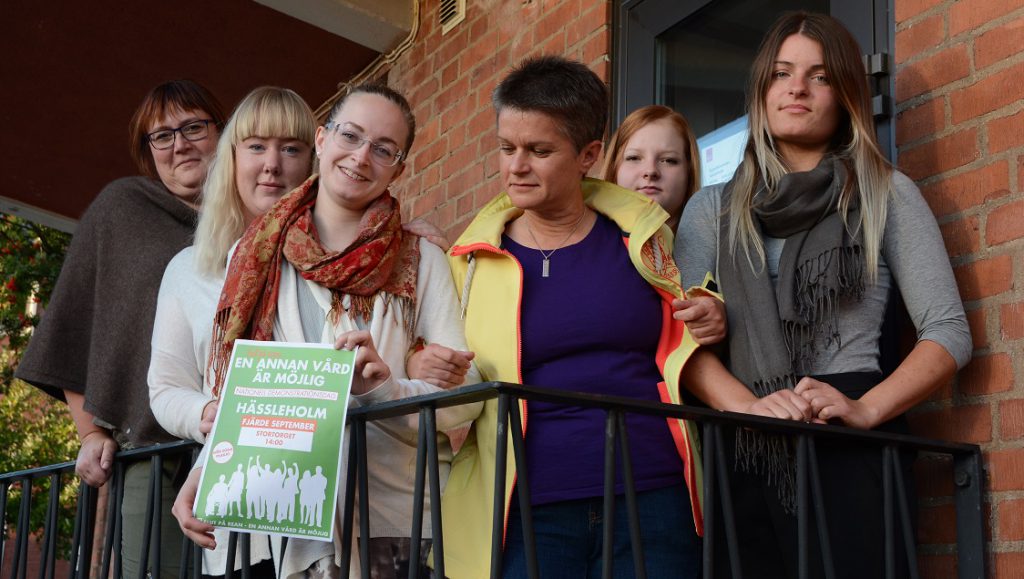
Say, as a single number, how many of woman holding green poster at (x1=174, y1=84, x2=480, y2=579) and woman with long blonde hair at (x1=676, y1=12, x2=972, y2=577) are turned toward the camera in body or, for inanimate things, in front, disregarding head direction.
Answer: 2

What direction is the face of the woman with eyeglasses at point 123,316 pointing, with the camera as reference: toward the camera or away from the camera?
toward the camera

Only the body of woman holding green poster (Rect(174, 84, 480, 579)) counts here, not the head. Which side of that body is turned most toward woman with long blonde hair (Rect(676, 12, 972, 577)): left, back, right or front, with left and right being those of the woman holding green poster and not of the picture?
left

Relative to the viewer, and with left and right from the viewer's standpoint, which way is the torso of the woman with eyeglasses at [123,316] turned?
facing the viewer and to the right of the viewer

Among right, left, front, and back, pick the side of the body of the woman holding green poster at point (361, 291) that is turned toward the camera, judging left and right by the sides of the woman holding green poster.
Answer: front

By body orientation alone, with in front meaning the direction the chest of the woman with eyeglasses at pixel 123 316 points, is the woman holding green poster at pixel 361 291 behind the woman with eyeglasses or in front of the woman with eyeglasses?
in front

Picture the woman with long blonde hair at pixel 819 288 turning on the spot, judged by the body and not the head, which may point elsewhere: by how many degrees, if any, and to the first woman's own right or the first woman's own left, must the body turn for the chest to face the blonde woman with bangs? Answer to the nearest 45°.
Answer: approximately 90° to the first woman's own right

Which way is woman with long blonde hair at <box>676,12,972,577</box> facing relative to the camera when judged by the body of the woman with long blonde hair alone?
toward the camera

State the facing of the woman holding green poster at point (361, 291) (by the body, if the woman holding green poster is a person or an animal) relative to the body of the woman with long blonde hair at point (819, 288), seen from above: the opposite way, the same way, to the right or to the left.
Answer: the same way

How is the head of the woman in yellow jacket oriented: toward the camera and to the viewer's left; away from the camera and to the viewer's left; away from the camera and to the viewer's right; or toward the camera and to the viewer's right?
toward the camera and to the viewer's left

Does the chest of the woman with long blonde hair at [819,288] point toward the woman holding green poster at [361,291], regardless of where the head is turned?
no

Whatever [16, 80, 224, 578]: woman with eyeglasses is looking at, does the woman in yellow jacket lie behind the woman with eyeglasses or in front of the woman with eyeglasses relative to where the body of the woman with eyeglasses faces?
in front
